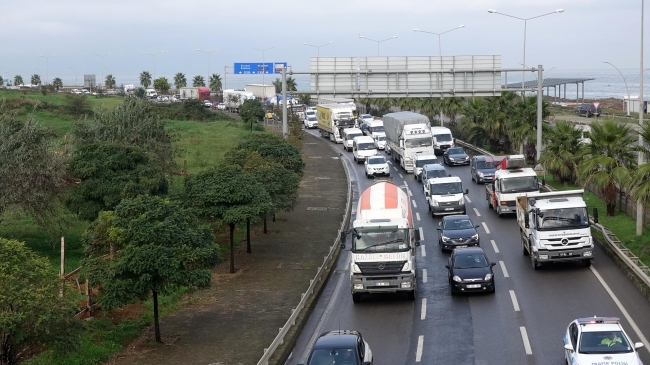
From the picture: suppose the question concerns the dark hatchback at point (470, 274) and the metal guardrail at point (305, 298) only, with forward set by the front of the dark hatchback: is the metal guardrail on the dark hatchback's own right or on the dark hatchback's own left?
on the dark hatchback's own right

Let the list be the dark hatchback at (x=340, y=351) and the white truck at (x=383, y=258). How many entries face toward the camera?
2

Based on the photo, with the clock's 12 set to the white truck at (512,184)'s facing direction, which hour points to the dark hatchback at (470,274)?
The dark hatchback is roughly at 12 o'clock from the white truck.

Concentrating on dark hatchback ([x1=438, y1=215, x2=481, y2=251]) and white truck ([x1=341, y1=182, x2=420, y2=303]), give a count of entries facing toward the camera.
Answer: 2

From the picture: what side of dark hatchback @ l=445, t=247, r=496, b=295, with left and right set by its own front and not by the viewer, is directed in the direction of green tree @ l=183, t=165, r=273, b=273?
right

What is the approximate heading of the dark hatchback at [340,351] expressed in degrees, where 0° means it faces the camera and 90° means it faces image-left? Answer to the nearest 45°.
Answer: approximately 0°

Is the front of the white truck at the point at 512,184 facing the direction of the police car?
yes

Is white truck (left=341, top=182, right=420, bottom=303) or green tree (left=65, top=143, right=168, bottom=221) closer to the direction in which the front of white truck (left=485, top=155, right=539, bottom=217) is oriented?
the white truck

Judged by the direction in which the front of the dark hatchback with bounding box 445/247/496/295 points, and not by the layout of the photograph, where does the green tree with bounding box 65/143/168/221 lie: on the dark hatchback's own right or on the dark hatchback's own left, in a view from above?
on the dark hatchback's own right
